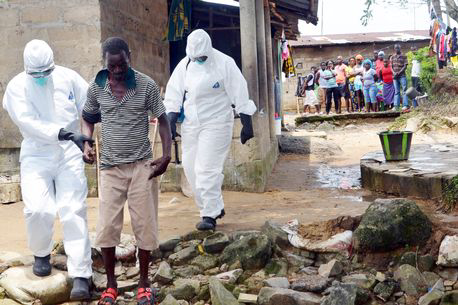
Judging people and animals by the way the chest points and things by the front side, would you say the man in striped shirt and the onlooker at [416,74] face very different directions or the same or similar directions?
same or similar directions

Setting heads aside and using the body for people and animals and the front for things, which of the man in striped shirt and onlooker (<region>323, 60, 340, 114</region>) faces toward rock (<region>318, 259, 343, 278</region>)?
the onlooker

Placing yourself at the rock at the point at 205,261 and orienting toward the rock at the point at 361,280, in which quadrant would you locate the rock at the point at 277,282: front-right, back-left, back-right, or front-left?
front-right

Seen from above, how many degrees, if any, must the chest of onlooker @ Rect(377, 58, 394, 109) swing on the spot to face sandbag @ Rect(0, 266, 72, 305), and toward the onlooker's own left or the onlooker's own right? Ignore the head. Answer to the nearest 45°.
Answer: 0° — they already face it

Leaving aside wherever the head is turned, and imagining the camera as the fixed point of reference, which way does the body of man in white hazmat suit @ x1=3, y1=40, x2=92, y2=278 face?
toward the camera

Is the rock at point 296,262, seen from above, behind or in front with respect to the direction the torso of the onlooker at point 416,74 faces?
in front

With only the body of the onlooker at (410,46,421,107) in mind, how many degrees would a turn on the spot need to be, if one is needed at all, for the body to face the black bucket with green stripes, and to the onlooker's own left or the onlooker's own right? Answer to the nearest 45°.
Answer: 0° — they already face it

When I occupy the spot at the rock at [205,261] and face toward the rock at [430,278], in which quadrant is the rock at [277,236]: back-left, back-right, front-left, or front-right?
front-left

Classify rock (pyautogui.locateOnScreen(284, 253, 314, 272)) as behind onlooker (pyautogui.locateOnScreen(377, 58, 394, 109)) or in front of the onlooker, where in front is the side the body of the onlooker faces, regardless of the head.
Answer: in front

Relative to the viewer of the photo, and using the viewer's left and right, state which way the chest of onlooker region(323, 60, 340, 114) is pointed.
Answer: facing the viewer

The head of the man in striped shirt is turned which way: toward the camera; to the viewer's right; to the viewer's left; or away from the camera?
toward the camera

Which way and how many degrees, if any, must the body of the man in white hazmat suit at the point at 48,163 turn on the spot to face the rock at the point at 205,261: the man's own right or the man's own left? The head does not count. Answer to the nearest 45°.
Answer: approximately 90° to the man's own left

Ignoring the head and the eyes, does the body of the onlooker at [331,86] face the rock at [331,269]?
yes

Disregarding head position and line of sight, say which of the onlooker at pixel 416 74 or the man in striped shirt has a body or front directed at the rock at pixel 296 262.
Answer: the onlooker

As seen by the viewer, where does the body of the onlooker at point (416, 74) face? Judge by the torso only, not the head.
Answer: toward the camera
